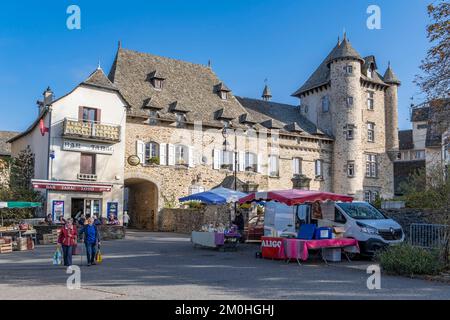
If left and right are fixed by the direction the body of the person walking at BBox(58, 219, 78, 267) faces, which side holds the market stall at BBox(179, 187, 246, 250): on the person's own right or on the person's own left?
on the person's own left

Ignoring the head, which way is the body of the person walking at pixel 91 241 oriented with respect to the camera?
toward the camera

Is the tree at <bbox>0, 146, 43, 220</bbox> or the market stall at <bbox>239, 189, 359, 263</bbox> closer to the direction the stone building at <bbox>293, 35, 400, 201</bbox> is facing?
the market stall

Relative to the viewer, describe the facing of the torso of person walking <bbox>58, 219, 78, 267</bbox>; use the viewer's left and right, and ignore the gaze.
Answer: facing the viewer

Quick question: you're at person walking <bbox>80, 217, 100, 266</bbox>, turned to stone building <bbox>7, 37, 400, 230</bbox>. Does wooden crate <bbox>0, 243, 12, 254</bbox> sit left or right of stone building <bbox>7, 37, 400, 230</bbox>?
left

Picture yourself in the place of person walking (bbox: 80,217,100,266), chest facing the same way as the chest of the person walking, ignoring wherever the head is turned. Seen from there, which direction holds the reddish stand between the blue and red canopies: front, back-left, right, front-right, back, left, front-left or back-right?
back-left

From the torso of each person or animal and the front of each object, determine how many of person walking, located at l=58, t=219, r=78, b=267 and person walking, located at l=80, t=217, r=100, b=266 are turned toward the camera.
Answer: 2

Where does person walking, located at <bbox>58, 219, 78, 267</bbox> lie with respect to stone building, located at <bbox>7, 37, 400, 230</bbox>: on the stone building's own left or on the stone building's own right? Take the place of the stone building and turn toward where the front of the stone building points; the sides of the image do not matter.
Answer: on the stone building's own right

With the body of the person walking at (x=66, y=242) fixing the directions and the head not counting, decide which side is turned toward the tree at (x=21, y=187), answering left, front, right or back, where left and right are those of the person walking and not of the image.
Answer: back

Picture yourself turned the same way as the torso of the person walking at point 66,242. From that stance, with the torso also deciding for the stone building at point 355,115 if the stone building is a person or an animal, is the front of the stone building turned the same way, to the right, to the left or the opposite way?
the same way

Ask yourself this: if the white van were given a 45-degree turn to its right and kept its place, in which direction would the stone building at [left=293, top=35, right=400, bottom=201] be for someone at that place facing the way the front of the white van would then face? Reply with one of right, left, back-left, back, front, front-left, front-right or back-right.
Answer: back

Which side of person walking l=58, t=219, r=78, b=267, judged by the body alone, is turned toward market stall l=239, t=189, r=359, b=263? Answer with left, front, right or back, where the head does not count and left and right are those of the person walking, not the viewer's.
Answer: left

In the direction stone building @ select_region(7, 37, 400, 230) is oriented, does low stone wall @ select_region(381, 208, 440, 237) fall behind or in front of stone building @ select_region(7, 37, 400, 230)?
in front

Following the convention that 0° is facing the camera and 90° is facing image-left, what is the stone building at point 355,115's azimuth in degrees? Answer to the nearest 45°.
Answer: approximately 315°
